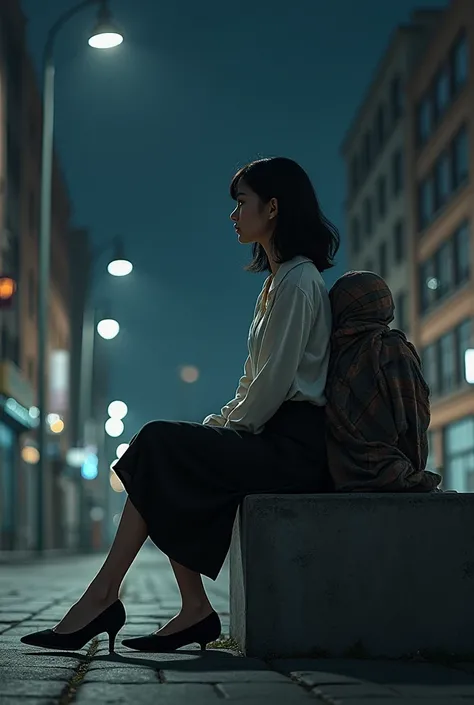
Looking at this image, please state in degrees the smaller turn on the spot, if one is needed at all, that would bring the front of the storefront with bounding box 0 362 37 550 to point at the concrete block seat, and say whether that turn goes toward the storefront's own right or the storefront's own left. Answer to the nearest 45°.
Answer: approximately 45° to the storefront's own right

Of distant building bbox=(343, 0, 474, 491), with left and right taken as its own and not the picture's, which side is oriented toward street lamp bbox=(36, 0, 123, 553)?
front

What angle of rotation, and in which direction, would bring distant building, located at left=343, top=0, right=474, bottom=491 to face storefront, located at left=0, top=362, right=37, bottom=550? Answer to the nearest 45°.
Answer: approximately 45° to its right

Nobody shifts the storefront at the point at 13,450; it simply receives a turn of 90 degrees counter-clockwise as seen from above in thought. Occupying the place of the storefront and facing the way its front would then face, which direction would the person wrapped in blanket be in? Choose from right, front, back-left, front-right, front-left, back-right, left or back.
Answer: back-right

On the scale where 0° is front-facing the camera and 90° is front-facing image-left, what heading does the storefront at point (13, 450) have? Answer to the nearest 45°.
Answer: approximately 315°

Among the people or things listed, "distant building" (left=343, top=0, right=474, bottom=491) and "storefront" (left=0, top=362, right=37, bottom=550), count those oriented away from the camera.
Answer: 0

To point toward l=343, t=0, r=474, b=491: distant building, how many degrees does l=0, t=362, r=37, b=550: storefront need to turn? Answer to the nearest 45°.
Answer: approximately 45° to its left

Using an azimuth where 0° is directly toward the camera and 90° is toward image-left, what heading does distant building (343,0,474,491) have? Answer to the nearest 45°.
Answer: approximately 45°

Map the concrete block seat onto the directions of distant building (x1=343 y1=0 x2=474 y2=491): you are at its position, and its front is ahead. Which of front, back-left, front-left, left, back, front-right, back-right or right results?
front-left
